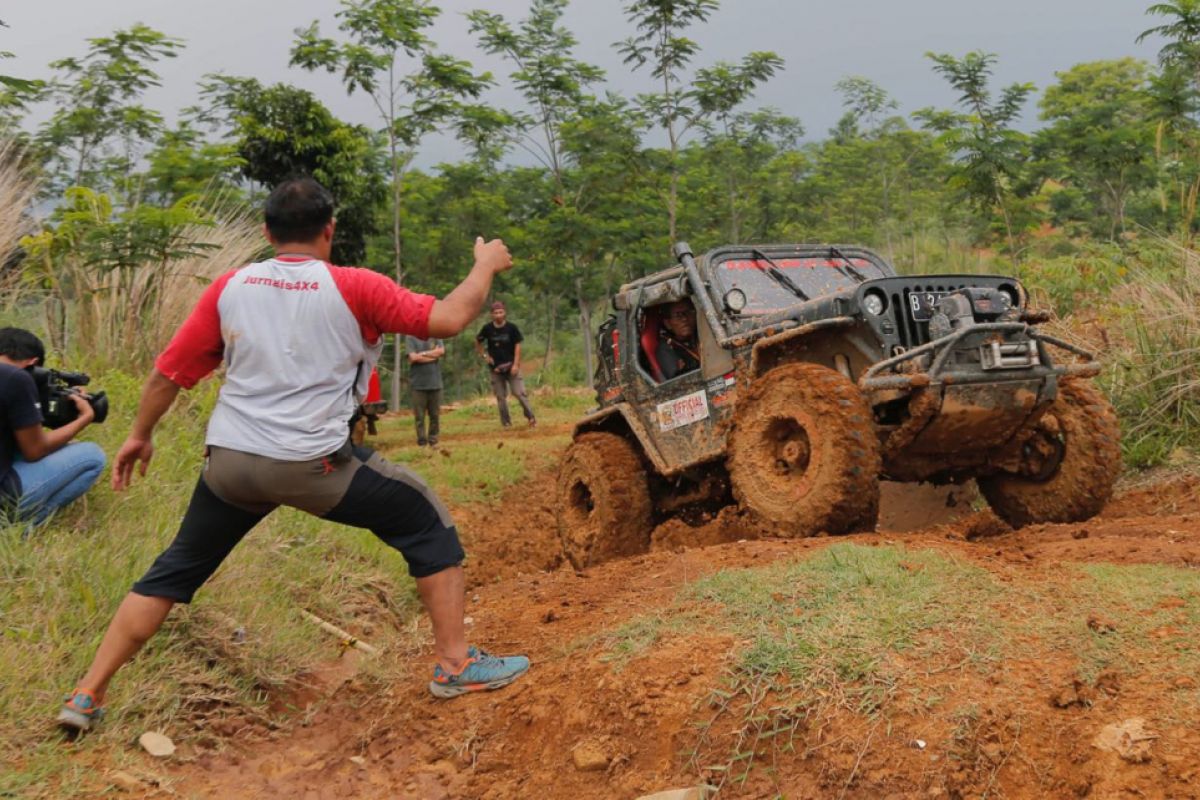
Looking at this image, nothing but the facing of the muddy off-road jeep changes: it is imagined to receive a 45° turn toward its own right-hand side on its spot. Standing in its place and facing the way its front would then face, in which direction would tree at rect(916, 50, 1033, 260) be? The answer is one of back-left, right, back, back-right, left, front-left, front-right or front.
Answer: back

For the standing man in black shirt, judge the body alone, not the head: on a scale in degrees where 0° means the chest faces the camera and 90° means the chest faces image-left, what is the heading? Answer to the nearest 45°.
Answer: approximately 0°

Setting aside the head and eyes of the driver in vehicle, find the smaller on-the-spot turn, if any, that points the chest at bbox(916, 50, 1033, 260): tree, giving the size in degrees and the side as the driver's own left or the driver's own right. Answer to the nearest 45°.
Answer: approximately 90° to the driver's own left

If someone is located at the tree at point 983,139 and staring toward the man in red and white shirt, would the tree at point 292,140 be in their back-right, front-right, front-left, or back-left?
front-right

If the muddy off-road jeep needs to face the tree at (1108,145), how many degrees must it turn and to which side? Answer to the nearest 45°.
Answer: approximately 135° to its left

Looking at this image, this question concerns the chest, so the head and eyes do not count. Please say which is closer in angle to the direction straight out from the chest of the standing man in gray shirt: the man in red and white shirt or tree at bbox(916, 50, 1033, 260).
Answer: the man in red and white shirt

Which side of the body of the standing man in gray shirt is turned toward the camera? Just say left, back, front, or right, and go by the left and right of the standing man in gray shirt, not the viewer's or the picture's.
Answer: front

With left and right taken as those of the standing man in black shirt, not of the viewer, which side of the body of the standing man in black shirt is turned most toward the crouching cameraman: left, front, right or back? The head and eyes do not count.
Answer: front

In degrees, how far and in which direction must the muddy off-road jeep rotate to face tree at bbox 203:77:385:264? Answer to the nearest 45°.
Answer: approximately 180°

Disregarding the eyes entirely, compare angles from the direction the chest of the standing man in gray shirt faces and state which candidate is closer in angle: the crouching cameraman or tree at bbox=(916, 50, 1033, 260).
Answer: the crouching cameraman

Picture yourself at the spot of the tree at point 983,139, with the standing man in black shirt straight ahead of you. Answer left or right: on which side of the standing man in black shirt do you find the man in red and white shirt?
left

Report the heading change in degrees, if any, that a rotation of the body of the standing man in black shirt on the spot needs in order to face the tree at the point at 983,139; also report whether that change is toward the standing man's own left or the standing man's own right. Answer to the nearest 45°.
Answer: approximately 90° to the standing man's own left

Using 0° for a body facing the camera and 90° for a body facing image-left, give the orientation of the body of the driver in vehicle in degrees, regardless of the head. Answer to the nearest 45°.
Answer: approximately 315°

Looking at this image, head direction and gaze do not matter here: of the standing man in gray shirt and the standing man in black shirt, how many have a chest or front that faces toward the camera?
2

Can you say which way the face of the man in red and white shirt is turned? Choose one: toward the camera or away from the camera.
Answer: away from the camera

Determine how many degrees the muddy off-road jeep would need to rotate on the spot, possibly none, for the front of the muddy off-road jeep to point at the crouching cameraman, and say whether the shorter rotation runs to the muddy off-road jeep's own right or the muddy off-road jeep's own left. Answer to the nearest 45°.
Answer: approximately 90° to the muddy off-road jeep's own right
